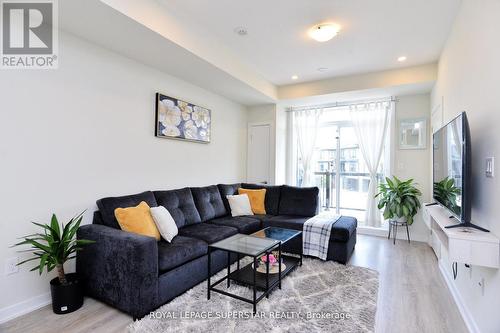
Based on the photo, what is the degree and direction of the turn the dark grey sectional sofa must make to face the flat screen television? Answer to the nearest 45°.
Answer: approximately 45° to its left

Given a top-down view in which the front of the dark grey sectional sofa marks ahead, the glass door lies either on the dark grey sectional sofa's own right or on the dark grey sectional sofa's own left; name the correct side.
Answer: on the dark grey sectional sofa's own left

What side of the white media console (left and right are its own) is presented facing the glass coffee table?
front

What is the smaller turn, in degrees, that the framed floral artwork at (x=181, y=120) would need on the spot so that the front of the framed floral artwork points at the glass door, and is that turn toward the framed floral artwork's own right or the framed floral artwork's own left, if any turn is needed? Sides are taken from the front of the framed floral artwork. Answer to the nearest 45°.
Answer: approximately 45° to the framed floral artwork's own left

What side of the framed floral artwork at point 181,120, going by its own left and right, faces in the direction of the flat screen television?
front

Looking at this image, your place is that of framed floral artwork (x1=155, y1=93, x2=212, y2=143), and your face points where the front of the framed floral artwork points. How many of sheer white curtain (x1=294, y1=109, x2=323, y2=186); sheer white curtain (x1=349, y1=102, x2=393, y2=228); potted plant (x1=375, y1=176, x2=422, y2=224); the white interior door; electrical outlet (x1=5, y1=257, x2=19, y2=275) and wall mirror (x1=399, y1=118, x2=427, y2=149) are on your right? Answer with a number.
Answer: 1

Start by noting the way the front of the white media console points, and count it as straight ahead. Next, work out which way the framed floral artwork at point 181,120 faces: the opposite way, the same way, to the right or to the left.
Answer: the opposite way

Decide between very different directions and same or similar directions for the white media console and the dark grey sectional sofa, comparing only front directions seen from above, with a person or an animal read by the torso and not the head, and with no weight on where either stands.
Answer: very different directions

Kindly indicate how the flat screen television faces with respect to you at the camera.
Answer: facing to the left of the viewer

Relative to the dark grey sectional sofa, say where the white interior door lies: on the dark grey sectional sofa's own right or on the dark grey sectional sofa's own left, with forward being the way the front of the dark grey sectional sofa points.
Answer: on the dark grey sectional sofa's own left

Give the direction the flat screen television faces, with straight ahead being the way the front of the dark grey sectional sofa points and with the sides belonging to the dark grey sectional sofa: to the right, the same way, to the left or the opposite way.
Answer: the opposite way

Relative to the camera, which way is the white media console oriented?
to the viewer's left

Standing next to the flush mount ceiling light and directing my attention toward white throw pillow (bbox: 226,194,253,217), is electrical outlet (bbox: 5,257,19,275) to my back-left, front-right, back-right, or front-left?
front-left

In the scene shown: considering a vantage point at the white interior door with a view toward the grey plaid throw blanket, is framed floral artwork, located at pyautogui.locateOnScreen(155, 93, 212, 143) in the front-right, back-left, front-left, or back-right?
front-right

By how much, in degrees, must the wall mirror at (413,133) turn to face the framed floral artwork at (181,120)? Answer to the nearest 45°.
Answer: approximately 45° to its right

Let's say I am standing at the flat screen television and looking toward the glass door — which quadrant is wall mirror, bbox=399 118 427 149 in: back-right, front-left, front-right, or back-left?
front-right

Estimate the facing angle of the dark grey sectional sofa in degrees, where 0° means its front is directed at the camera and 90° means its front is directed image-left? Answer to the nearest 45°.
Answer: approximately 315°

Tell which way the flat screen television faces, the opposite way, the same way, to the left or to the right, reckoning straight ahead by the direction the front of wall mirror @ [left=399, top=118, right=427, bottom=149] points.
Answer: to the right
